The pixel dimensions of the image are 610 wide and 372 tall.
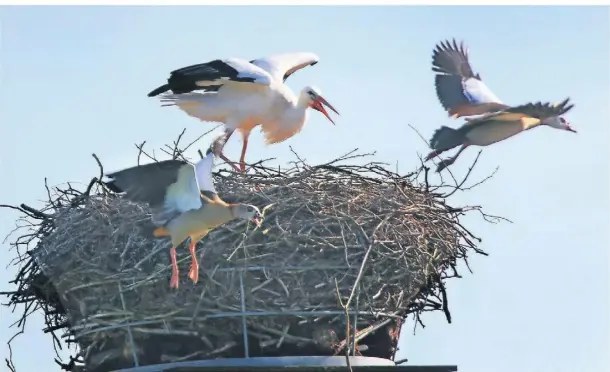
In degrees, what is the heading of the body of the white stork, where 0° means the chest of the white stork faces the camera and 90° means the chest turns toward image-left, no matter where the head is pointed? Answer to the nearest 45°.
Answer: approximately 270°

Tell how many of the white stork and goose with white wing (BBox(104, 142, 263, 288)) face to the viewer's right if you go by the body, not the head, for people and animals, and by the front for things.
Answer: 2

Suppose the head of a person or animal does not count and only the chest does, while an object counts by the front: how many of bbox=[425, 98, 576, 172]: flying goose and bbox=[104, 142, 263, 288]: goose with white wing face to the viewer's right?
2

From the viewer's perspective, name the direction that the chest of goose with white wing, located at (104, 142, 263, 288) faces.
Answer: to the viewer's right

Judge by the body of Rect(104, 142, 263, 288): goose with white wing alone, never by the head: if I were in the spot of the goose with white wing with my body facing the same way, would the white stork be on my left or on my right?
on my left

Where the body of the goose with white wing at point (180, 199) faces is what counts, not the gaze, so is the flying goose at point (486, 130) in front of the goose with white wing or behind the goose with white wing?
in front

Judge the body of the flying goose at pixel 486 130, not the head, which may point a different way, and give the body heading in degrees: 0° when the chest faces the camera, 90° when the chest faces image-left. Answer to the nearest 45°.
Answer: approximately 270°

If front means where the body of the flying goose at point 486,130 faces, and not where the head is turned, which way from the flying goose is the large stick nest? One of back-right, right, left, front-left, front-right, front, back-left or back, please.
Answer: back-right
